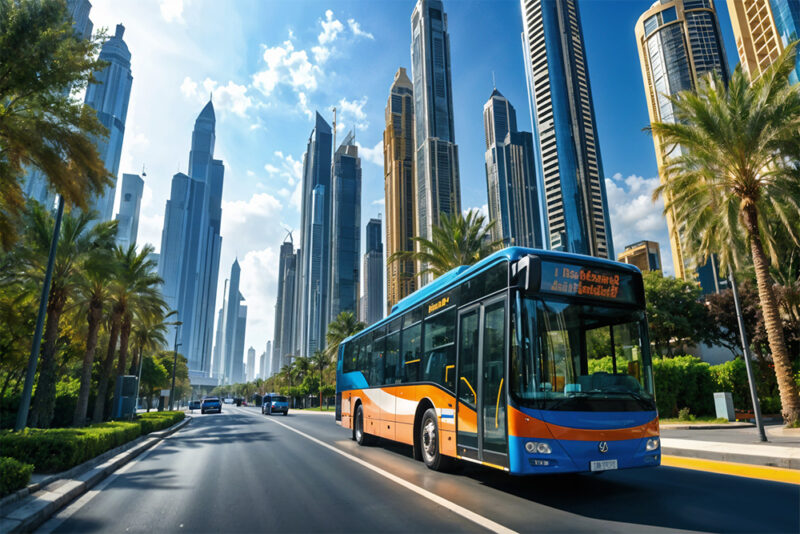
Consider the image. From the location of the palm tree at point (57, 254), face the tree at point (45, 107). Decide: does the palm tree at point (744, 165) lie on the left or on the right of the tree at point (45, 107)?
left

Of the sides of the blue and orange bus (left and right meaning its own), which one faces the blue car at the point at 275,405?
back

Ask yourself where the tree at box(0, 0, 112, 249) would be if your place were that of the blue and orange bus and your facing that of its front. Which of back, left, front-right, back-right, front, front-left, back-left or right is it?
back-right

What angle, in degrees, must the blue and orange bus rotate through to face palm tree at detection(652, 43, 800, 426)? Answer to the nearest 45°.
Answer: approximately 90° to its left

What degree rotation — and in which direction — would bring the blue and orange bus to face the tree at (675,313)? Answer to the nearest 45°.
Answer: approximately 135° to its left

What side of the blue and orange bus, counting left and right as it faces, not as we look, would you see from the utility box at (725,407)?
left

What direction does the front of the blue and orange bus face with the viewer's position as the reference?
facing the viewer and to the right of the viewer

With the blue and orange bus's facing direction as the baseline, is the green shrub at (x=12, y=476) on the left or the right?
on its right

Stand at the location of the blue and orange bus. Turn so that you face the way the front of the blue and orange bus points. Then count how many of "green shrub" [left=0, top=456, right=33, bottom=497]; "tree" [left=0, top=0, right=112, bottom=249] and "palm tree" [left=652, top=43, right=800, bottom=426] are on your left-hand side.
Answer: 1

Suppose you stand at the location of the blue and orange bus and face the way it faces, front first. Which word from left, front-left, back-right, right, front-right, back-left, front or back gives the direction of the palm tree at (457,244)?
back-left
